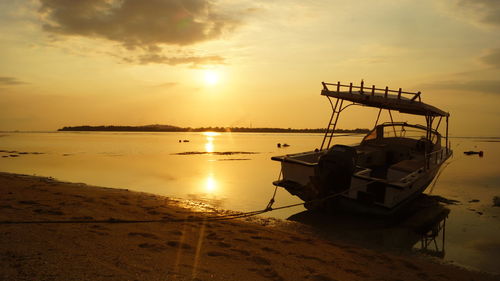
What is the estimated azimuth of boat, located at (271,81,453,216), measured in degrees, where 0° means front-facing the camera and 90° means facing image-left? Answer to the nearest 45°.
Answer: approximately 225°
